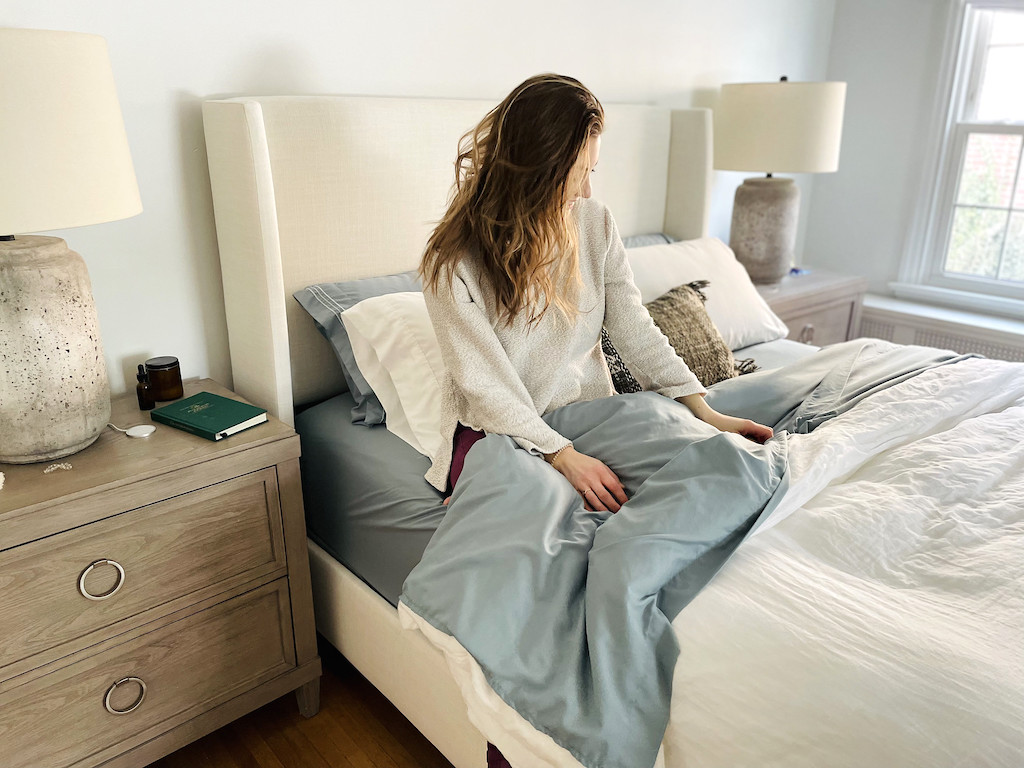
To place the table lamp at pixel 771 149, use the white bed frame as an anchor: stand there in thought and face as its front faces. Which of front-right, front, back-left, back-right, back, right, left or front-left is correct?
left

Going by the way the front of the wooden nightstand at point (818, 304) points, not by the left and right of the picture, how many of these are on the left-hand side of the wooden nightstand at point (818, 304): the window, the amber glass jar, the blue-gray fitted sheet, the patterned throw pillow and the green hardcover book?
1

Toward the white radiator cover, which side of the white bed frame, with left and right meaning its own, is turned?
left

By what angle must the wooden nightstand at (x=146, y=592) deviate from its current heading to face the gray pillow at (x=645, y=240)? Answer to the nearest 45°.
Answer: approximately 90° to its left

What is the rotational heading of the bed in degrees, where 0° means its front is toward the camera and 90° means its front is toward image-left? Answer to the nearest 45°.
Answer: approximately 315°

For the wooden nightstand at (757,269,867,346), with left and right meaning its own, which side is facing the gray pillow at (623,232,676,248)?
right

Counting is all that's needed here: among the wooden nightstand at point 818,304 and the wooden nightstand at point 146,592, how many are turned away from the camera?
0

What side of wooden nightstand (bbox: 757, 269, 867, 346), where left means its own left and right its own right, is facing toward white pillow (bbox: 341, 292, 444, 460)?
right

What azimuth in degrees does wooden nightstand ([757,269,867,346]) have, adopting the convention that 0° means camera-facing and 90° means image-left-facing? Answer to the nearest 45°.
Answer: approximately 315°

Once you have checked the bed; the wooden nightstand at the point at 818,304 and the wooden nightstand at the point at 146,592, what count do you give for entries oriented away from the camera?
0

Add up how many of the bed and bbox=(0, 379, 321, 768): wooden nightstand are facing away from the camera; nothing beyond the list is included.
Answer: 0

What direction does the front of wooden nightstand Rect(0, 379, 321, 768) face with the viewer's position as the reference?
facing the viewer and to the right of the viewer

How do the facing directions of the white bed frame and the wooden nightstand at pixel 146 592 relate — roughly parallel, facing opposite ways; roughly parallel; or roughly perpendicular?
roughly parallel

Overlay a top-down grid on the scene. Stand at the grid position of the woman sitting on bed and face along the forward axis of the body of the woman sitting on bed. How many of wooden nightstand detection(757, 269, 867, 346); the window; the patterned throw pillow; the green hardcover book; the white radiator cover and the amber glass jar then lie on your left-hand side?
4
